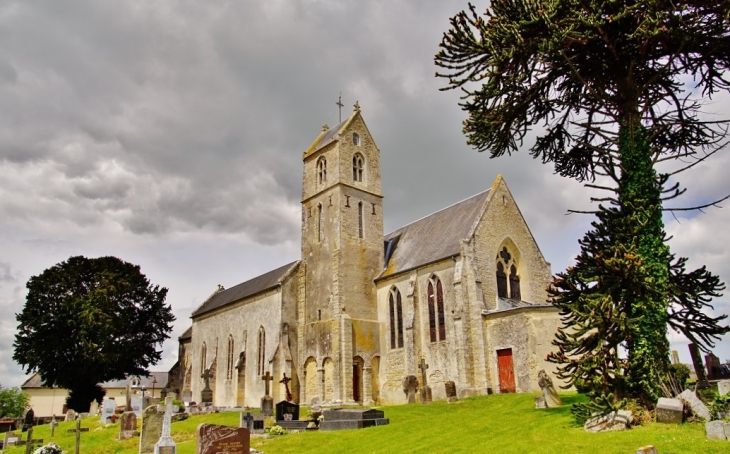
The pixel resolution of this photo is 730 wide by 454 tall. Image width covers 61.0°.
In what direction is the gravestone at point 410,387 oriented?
toward the camera

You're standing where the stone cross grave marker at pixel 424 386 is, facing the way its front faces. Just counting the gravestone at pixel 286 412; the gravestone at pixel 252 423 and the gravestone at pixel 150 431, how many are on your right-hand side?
3

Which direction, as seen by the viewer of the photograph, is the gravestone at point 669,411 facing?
facing the viewer

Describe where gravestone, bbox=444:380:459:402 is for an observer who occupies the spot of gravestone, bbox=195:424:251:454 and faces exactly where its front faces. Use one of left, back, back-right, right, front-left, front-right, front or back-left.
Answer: back-left

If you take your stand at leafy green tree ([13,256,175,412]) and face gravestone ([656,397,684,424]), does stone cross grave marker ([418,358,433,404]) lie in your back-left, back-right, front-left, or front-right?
front-left

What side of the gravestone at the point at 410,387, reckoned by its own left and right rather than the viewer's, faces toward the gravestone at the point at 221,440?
front

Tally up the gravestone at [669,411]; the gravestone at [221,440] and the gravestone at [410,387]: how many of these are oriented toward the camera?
3

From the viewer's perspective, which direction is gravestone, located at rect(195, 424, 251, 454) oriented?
toward the camera

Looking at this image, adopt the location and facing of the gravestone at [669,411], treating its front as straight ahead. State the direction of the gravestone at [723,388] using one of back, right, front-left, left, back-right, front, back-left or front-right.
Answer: back-left

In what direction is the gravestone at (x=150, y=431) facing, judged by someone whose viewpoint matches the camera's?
facing the viewer and to the right of the viewer

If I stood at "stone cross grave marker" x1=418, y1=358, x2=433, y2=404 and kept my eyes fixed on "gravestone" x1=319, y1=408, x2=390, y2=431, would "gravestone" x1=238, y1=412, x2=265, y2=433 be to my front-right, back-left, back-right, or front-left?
front-right

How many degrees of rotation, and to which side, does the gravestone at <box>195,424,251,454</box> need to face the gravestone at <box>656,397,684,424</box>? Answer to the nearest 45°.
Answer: approximately 90° to its left

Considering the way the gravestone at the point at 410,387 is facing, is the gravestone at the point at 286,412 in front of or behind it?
in front
